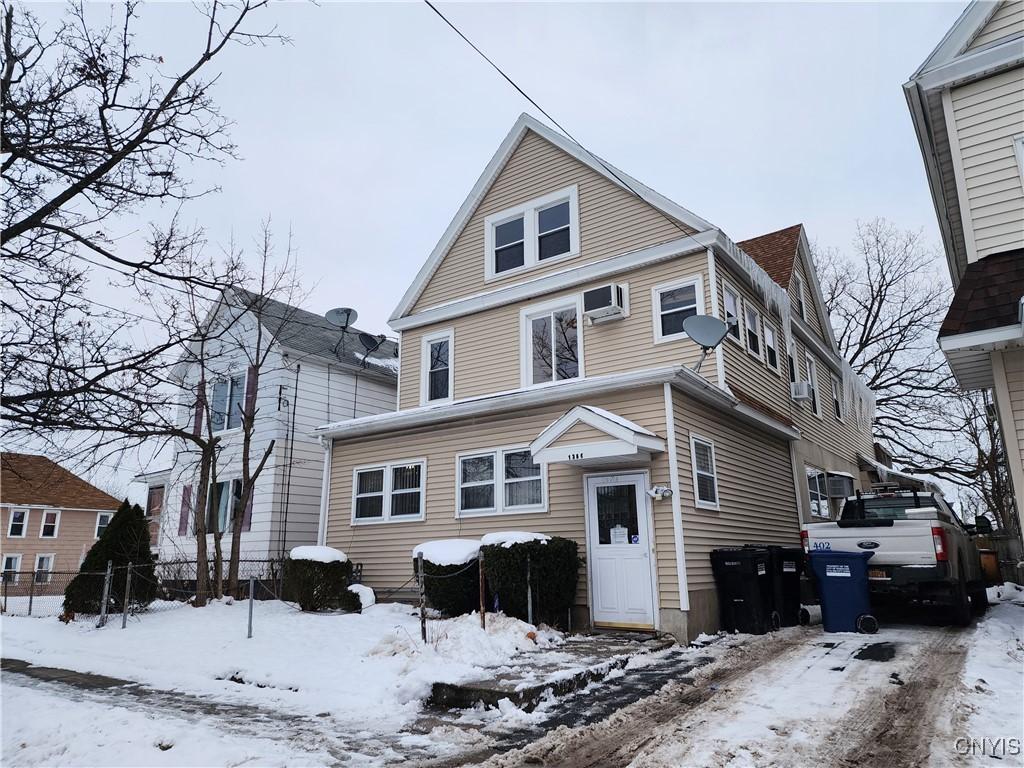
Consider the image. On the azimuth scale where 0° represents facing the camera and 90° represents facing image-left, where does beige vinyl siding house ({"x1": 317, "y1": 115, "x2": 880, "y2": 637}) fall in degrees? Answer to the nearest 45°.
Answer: approximately 45°

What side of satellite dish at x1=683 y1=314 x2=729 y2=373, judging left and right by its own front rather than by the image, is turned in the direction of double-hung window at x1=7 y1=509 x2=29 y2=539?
right

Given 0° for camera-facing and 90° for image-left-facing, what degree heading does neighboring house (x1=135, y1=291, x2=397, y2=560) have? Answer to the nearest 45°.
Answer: approximately 45°

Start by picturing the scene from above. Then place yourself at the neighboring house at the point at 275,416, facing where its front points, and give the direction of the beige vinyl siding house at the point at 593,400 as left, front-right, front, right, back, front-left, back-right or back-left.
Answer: left

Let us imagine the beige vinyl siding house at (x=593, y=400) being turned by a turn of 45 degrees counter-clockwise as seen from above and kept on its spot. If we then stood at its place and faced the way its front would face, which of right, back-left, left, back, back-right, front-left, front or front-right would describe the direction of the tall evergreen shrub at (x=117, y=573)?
right

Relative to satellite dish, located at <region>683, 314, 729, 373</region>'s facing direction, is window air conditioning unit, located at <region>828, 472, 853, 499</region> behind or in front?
behind

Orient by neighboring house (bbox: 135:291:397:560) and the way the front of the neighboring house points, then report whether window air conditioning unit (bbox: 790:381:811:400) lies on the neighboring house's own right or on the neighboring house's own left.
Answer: on the neighboring house's own left

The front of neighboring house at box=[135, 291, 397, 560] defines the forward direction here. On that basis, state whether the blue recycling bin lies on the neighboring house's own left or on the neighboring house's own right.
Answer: on the neighboring house's own left
